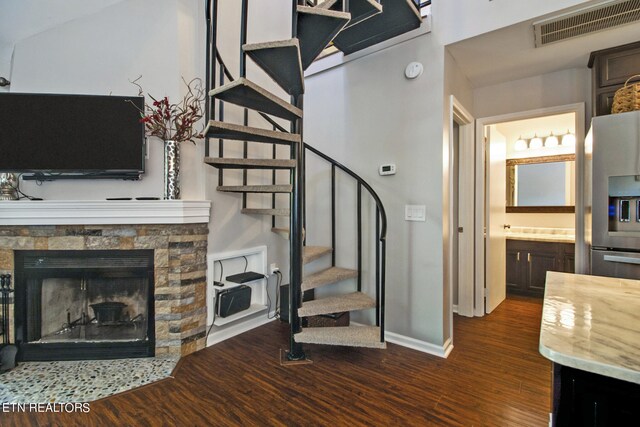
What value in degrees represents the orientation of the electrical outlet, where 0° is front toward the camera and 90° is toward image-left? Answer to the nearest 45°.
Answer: approximately 315°

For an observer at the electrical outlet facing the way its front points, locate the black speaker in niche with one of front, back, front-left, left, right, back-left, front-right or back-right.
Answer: right

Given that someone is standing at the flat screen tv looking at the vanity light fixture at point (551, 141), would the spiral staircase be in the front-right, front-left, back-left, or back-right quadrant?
front-right

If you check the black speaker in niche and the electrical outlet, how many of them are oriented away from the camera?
0

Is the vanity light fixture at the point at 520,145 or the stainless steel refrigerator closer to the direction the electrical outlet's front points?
the stainless steel refrigerator

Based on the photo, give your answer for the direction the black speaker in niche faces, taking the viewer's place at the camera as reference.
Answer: facing the viewer and to the right of the viewer

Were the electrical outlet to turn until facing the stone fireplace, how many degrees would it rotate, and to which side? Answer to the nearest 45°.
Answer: approximately 90° to its right

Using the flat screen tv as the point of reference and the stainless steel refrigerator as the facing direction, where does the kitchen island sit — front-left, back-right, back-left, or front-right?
front-right

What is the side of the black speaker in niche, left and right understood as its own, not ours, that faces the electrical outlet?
left
